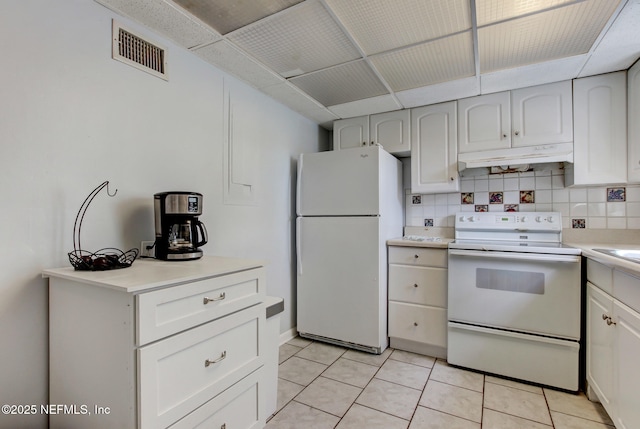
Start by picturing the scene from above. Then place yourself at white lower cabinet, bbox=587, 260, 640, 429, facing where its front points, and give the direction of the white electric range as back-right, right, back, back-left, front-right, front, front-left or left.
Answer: right

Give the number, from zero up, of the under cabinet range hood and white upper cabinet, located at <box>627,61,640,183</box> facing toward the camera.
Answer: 1

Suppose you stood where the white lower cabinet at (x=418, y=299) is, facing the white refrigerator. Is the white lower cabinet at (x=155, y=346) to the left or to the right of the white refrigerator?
left

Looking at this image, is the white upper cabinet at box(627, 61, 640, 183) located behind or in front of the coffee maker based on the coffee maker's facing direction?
in front

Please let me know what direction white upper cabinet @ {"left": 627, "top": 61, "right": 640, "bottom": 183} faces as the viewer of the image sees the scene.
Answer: facing to the left of the viewer

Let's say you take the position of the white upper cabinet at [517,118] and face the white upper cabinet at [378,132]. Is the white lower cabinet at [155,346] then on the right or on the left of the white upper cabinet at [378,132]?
left

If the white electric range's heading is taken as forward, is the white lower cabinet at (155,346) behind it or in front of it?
in front
